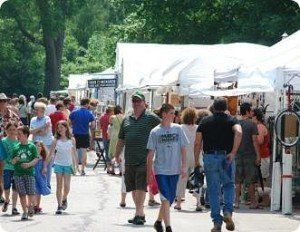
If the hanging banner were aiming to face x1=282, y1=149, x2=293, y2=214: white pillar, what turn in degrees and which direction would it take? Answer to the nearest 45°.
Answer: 0° — it already faces it

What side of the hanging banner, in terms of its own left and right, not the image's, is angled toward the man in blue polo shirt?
front

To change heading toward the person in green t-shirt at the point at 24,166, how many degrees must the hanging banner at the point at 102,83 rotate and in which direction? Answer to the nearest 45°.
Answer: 0° — it already faces them

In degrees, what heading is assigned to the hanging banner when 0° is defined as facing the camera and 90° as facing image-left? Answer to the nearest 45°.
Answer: approximately 0°
